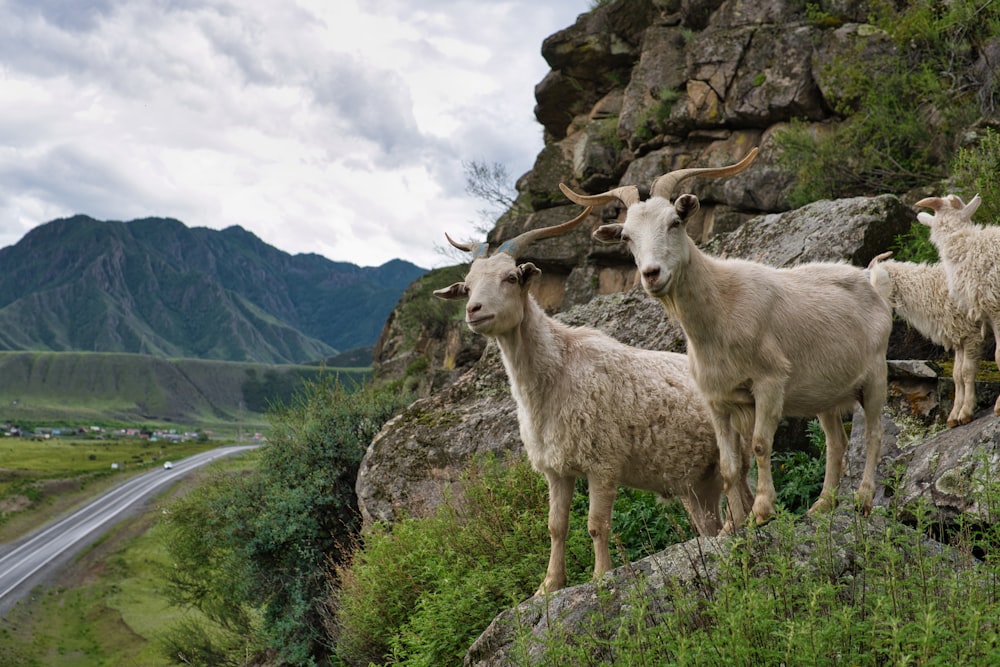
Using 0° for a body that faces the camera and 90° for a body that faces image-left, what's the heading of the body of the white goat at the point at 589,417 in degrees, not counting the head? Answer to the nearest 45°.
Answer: approximately 45°

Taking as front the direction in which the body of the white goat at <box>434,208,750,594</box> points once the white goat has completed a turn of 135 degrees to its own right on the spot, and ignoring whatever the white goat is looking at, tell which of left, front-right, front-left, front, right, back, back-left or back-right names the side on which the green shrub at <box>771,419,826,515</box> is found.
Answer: front-right

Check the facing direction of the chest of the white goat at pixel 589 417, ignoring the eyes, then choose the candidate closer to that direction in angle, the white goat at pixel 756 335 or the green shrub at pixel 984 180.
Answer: the white goat

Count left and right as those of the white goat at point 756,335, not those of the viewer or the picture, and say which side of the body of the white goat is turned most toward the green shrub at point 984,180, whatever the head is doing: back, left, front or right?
back

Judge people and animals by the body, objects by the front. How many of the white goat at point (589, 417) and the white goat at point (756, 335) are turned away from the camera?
0

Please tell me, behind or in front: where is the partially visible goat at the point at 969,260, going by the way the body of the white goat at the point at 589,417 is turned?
behind

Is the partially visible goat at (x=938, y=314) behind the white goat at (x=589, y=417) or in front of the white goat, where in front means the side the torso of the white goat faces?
behind

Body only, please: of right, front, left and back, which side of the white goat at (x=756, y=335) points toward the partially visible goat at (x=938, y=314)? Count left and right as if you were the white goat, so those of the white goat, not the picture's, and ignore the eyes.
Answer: back

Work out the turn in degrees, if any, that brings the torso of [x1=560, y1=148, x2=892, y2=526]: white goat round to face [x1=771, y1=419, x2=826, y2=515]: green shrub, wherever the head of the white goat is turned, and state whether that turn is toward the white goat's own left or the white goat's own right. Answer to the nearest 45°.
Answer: approximately 135° to the white goat's own right
